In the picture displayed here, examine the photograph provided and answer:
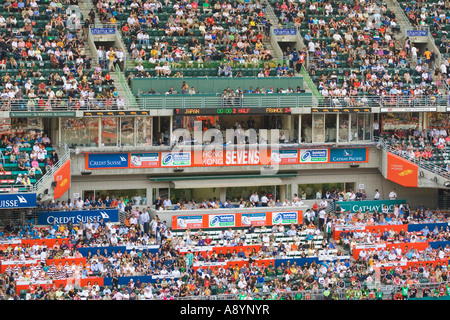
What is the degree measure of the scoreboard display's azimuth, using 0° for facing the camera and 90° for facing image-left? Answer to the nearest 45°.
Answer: approximately 0°

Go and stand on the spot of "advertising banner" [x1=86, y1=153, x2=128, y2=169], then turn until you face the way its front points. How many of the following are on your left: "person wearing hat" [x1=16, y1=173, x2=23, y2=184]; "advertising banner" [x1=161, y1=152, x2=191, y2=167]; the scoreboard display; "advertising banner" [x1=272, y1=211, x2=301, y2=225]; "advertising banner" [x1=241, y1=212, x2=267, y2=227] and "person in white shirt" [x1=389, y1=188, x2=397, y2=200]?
5

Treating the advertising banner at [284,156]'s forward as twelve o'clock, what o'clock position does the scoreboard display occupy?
The scoreboard display is roughly at 2 o'clock from the advertising banner.

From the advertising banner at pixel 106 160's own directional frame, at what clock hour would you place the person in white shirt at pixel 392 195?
The person in white shirt is roughly at 9 o'clock from the advertising banner.

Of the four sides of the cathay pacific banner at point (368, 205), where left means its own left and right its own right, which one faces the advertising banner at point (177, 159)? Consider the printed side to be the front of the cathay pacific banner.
right

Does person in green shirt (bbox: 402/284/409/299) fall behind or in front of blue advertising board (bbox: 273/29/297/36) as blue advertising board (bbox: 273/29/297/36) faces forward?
in front

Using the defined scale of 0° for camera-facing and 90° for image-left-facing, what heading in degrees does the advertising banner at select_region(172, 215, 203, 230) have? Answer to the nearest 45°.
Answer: approximately 0°

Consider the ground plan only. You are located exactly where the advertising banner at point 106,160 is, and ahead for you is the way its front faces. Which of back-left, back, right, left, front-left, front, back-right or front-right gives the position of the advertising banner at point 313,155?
left

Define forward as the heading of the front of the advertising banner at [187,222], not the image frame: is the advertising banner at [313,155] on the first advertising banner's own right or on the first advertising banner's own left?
on the first advertising banner's own left
